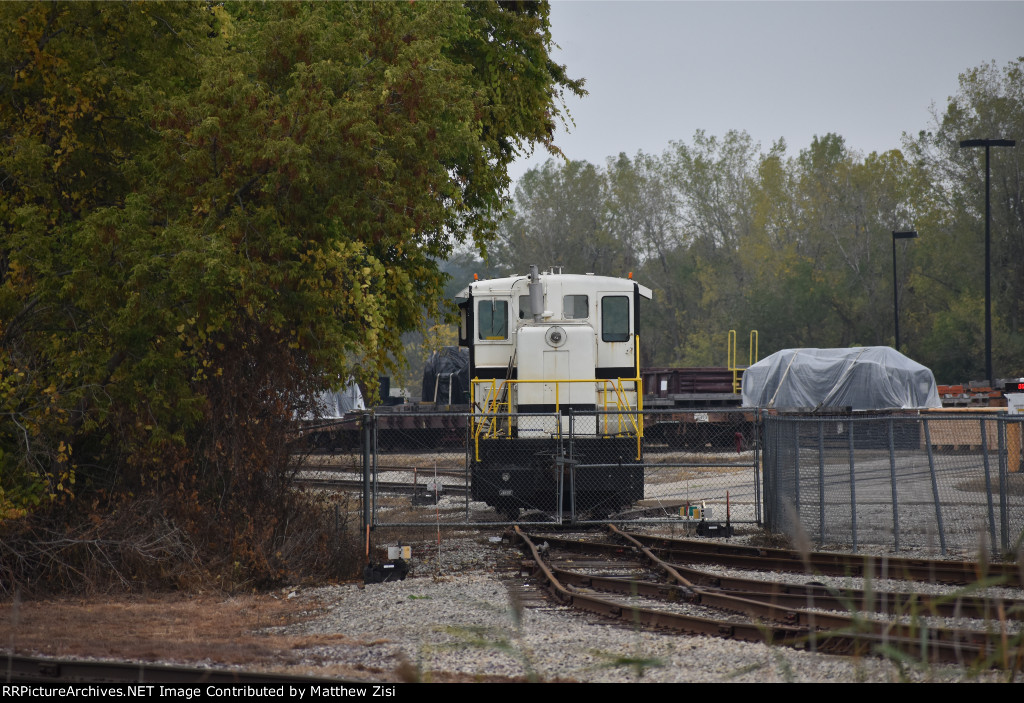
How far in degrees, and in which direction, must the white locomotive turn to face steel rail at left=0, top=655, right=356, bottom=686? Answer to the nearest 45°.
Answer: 0° — it already faces it

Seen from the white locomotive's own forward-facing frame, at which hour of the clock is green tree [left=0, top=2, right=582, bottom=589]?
The green tree is roughly at 1 o'clock from the white locomotive.

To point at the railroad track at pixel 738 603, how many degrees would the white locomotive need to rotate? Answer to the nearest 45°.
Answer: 0° — it already faces it

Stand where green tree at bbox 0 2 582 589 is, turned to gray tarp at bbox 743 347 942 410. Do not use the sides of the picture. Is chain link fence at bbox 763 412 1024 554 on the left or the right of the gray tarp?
right

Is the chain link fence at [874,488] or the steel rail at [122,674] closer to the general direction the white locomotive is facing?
the steel rail

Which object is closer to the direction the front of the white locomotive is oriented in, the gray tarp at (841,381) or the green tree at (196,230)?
the green tree

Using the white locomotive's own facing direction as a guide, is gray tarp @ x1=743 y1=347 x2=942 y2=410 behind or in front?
behind

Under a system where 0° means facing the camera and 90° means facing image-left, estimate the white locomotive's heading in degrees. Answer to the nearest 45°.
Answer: approximately 0°

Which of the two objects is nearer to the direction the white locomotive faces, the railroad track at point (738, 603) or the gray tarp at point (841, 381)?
the railroad track
